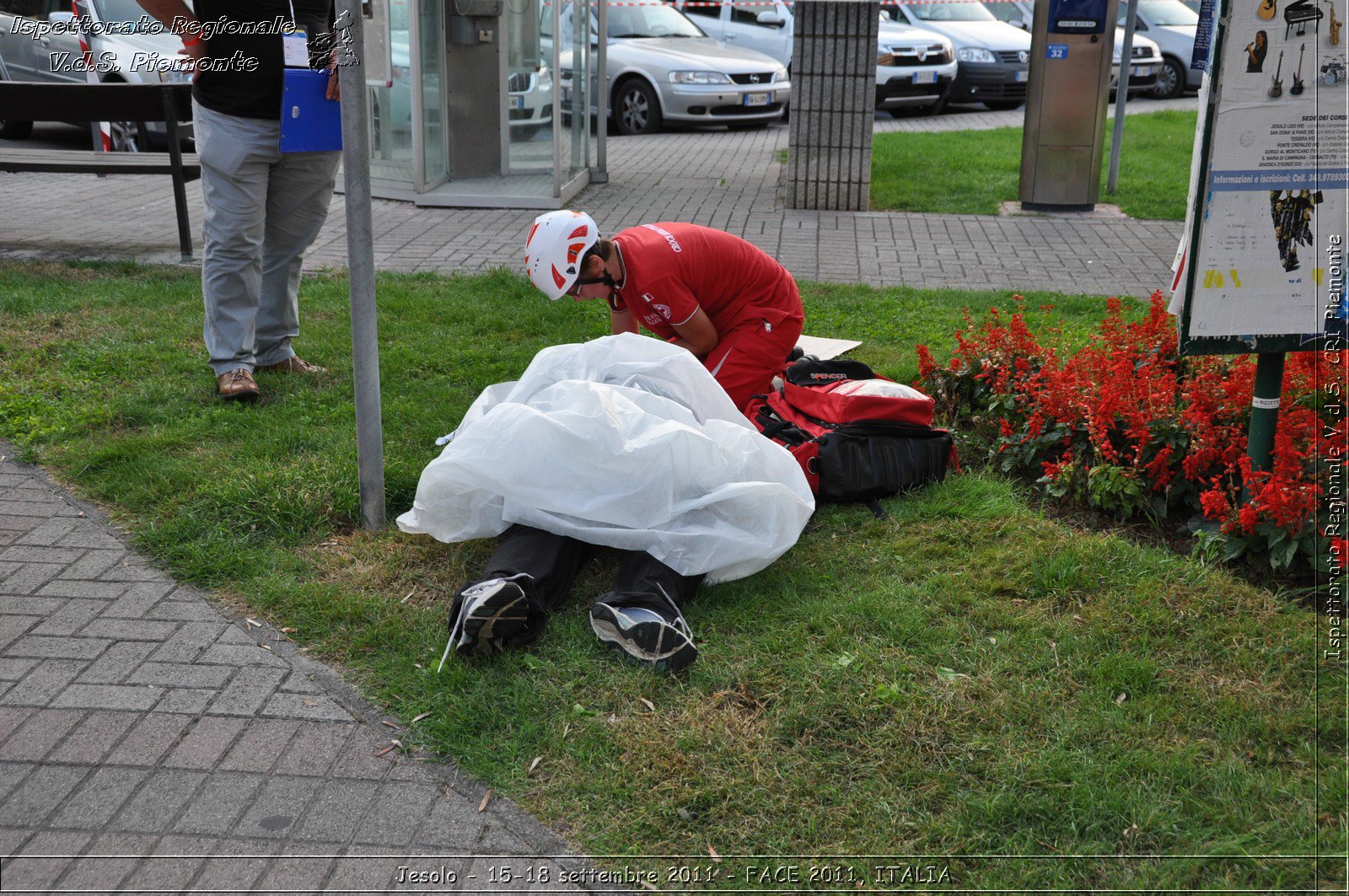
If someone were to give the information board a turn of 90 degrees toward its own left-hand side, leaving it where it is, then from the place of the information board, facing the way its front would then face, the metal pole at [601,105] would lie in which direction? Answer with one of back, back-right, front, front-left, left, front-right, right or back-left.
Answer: back-left

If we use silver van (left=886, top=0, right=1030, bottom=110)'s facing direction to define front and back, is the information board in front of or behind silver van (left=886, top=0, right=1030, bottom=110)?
in front

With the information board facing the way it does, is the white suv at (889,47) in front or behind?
behind

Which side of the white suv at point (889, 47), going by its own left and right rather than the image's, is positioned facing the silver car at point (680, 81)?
right

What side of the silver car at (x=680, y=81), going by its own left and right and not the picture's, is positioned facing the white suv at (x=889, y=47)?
left

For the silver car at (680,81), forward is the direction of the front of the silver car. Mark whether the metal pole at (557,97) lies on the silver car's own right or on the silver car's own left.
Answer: on the silver car's own right

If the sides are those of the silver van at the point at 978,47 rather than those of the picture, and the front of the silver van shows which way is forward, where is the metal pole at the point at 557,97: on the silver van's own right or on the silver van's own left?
on the silver van's own right

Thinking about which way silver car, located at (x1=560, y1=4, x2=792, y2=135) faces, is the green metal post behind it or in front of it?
in front

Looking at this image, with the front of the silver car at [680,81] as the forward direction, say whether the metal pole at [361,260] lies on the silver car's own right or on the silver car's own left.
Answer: on the silver car's own right

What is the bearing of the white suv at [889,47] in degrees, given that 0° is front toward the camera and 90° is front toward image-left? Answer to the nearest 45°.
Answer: approximately 315°
